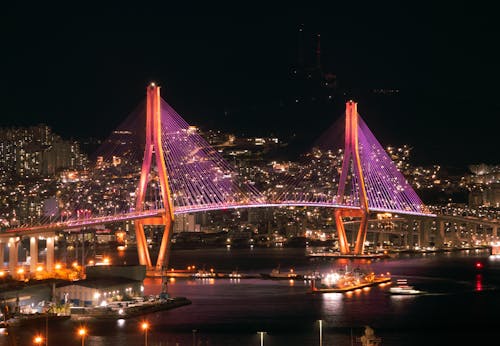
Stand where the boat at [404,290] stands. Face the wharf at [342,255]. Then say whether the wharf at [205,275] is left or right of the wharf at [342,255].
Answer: left

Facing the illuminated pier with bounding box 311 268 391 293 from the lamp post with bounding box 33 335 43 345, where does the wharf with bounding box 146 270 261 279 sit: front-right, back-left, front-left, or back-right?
front-left

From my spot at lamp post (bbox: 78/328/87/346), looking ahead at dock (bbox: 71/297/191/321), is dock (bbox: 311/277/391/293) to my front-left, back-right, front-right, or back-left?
front-right

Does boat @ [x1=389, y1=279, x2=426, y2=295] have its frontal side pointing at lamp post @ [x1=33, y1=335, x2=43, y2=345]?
no

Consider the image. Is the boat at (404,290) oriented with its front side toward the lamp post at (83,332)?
no

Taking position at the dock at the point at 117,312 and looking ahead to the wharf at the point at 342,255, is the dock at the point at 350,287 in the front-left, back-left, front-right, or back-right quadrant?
front-right

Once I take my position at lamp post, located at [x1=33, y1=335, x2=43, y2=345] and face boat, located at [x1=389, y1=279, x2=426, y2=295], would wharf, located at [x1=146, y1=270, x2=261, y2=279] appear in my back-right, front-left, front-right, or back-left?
front-left

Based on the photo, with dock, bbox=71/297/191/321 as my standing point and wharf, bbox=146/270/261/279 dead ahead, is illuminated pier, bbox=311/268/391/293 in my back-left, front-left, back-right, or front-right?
front-right
